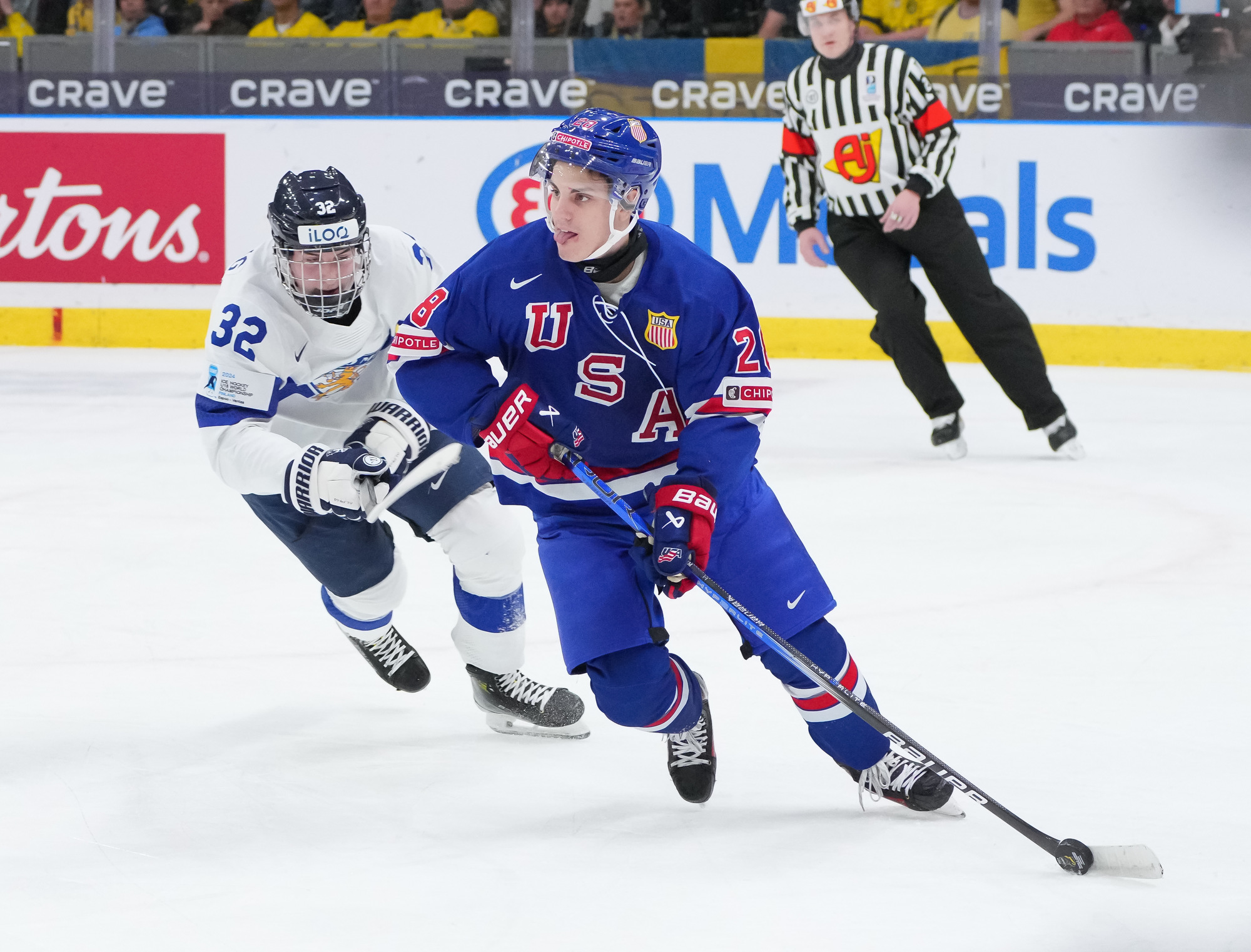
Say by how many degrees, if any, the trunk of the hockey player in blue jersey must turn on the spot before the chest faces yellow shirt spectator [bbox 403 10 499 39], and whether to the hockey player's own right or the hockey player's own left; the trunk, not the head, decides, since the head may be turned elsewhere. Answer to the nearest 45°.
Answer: approximately 180°

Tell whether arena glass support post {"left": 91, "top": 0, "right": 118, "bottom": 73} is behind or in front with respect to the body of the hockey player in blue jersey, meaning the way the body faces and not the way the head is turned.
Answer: behind

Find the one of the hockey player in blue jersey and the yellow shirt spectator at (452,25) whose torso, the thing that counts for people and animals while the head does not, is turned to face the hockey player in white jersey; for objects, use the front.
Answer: the yellow shirt spectator

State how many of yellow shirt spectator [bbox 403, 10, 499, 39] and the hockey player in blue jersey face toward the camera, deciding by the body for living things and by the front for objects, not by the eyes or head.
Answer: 2

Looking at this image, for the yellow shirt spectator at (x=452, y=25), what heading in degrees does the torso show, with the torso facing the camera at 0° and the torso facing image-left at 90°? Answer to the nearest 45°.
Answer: approximately 0°

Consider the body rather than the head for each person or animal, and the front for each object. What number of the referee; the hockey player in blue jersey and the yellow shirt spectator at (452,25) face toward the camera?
3

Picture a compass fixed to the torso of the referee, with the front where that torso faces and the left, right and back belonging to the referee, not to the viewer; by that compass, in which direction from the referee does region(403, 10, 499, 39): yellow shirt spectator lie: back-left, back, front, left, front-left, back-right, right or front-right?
back-right

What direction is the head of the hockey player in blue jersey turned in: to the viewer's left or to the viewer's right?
to the viewer's left

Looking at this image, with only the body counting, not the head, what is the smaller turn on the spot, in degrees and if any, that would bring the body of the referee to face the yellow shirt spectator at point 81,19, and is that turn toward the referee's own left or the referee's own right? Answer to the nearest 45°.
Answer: approximately 135° to the referee's own right

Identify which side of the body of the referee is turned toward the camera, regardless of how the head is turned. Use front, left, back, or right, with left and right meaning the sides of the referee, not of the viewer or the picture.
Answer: front

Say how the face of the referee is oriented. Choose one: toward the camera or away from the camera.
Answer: toward the camera

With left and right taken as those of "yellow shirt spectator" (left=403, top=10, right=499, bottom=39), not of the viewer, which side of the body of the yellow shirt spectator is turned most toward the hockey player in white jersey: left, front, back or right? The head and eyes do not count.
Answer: front
